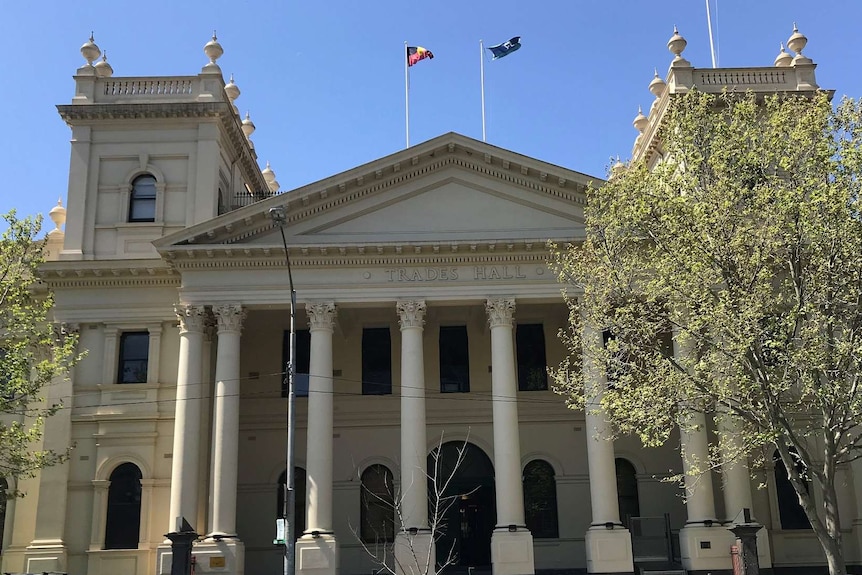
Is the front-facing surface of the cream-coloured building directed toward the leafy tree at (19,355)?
no

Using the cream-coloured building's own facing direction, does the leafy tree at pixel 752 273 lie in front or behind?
in front

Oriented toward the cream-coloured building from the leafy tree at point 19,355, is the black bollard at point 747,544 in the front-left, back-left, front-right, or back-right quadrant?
front-right

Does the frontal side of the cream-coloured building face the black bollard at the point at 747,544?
no

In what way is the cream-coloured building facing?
toward the camera

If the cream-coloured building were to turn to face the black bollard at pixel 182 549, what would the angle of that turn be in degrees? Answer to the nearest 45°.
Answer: approximately 45° to its right
